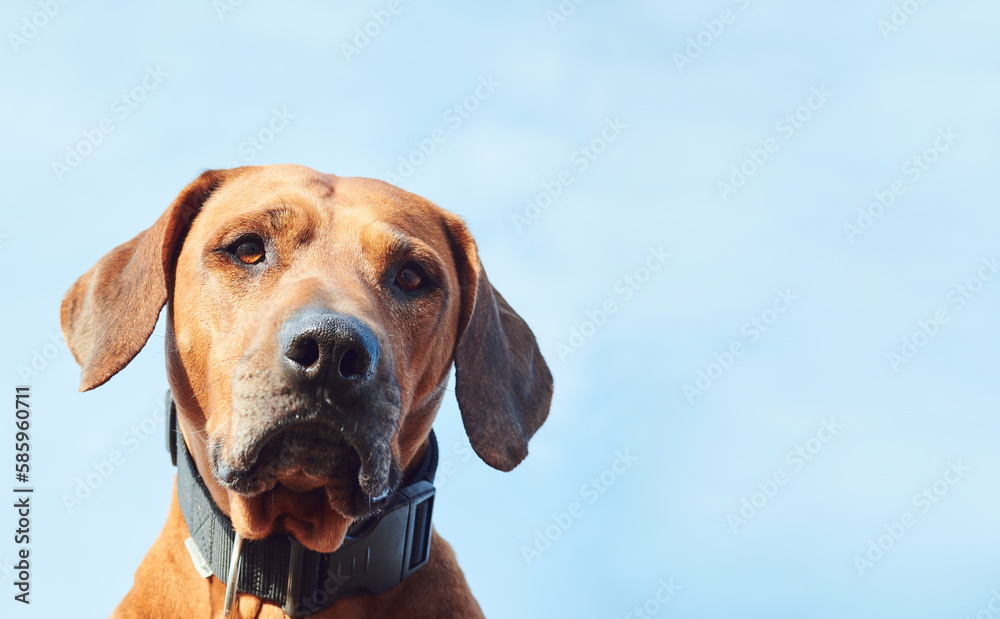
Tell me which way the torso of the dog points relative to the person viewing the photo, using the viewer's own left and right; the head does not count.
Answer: facing the viewer
